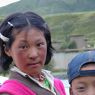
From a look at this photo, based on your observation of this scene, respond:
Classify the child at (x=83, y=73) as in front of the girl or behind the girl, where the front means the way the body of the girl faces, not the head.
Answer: in front

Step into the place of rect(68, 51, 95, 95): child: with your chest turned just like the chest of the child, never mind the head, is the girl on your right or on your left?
on your right

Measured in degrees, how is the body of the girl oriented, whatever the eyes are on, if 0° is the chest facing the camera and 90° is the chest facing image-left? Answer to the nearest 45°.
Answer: approximately 315°

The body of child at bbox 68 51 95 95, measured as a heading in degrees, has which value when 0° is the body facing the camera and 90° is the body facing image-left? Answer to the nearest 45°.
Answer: approximately 0°

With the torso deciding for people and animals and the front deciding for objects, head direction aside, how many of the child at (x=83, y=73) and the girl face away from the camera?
0
